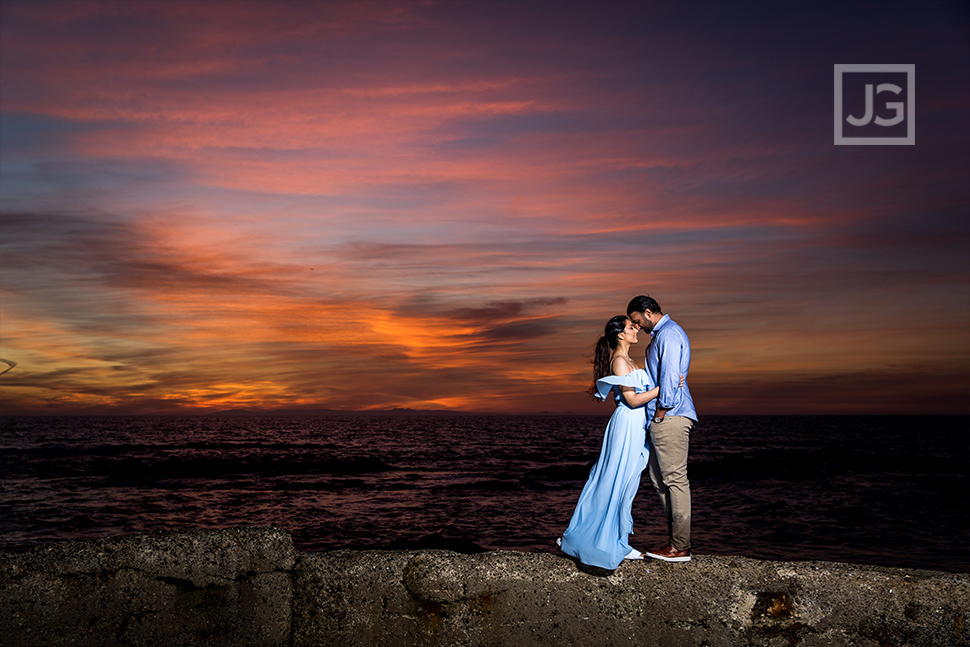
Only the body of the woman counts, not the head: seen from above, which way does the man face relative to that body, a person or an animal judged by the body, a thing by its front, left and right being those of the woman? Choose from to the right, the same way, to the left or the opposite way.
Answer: the opposite way

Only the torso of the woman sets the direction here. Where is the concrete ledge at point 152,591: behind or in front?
behind

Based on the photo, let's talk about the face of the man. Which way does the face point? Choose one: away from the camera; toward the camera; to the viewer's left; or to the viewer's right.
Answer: to the viewer's left

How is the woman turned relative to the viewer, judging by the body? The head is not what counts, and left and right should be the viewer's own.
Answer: facing to the right of the viewer

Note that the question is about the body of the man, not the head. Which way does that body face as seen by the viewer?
to the viewer's left

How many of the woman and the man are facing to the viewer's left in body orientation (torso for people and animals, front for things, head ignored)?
1

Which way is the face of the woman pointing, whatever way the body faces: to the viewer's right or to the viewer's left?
to the viewer's right
